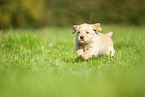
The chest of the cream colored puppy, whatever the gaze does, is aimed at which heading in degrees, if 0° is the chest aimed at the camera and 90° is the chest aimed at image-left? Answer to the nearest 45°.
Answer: approximately 45°
